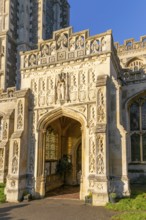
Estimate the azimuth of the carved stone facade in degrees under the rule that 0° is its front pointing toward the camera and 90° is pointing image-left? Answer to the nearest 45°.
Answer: approximately 45°
